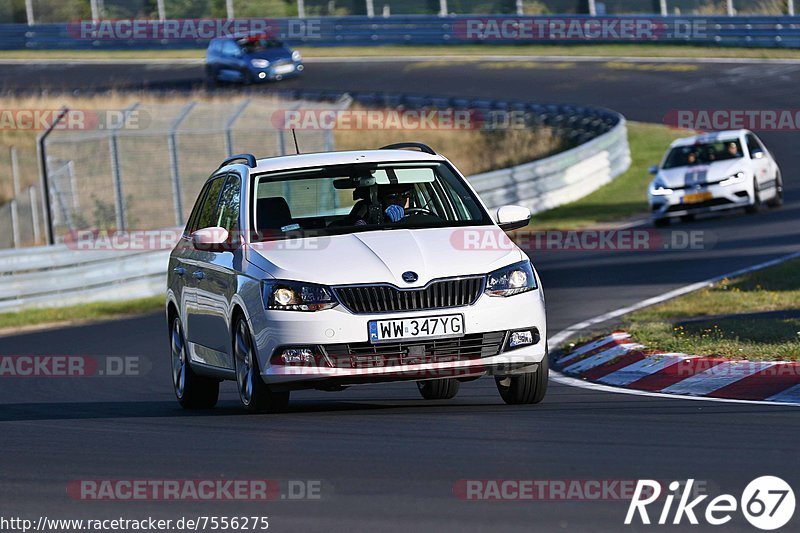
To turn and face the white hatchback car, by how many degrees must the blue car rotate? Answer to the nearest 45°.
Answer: approximately 45° to its right

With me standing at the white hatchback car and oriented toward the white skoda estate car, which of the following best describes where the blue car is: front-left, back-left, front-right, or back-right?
back-right

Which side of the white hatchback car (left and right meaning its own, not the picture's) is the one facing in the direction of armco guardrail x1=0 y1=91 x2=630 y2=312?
right

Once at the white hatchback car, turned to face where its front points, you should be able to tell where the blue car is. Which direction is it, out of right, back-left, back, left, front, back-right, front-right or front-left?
back-right

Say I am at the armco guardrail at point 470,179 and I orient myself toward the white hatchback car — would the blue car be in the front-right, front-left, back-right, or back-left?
back-left

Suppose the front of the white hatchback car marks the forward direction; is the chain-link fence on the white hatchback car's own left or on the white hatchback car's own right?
on the white hatchback car's own right

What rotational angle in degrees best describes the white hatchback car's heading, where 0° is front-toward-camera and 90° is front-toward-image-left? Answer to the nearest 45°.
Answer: approximately 0°
